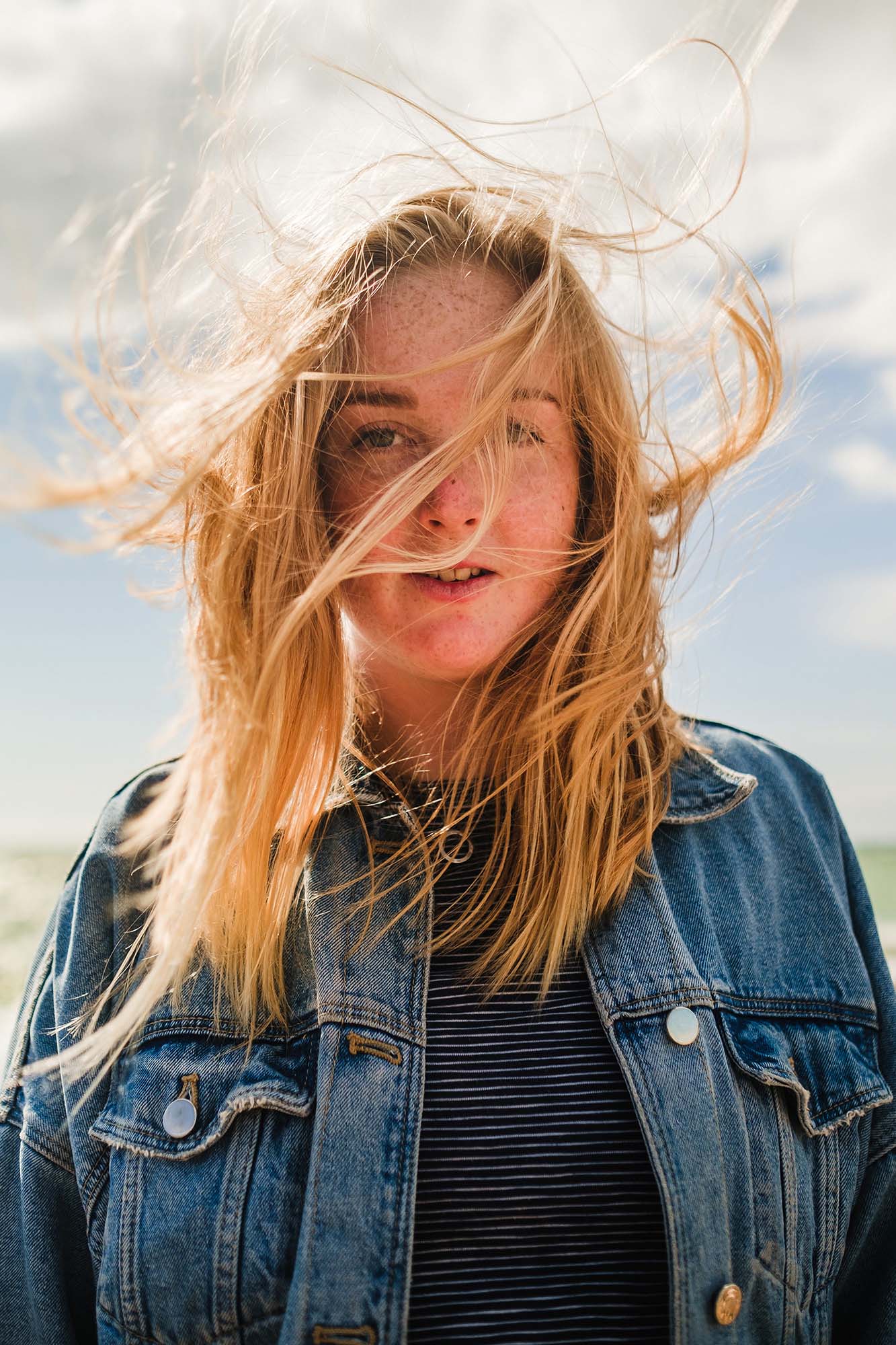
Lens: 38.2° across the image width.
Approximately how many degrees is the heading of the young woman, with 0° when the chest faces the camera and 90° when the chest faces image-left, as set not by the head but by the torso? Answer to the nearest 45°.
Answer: approximately 0°
